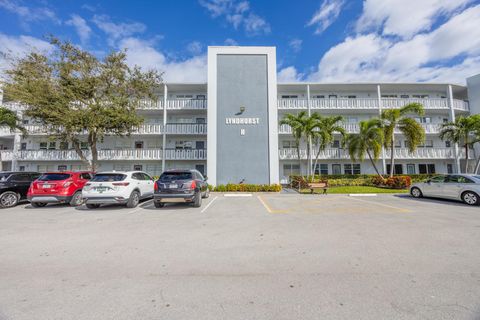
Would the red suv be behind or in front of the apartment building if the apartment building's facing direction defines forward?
in front

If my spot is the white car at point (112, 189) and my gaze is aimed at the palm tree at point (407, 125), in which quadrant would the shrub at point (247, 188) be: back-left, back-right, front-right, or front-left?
front-left

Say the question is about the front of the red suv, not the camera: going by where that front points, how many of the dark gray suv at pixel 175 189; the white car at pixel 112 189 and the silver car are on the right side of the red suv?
3

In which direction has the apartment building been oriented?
toward the camera

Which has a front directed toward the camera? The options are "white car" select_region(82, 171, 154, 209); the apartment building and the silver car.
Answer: the apartment building

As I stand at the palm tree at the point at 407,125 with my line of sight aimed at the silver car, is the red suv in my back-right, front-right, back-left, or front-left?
front-right

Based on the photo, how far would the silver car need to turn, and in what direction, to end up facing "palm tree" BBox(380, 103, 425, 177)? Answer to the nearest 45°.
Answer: approximately 45° to its right

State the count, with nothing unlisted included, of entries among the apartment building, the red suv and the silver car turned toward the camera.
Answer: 1

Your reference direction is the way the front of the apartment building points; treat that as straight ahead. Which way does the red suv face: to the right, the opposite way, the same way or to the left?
the opposite way

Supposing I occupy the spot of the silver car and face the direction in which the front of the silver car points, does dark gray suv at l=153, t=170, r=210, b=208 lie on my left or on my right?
on my left

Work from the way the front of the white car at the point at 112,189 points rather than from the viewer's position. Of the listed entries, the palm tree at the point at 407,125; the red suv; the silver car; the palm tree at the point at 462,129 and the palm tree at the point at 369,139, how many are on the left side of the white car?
1

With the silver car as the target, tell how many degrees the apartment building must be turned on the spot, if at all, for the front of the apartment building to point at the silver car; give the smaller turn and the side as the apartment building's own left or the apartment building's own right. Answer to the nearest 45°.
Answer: approximately 45° to the apartment building's own left

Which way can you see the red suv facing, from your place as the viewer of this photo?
facing away from the viewer and to the right of the viewer
